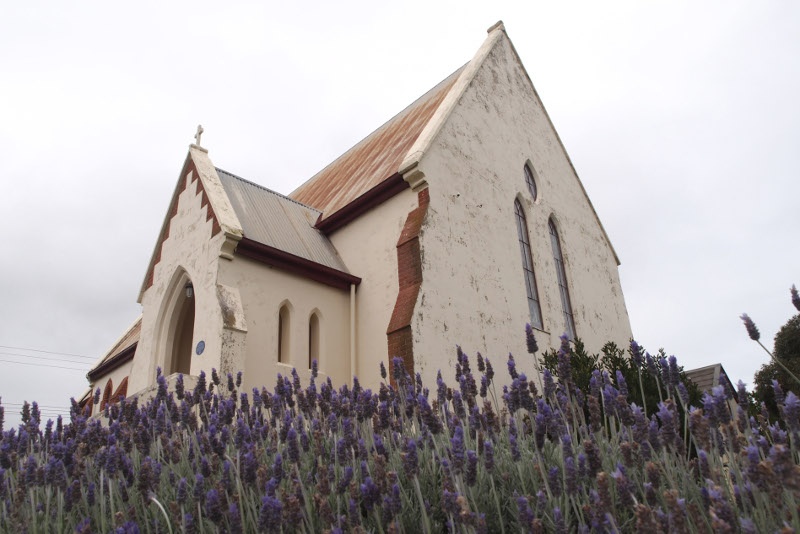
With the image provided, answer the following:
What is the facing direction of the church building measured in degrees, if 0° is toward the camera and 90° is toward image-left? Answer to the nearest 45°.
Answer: approximately 45°
